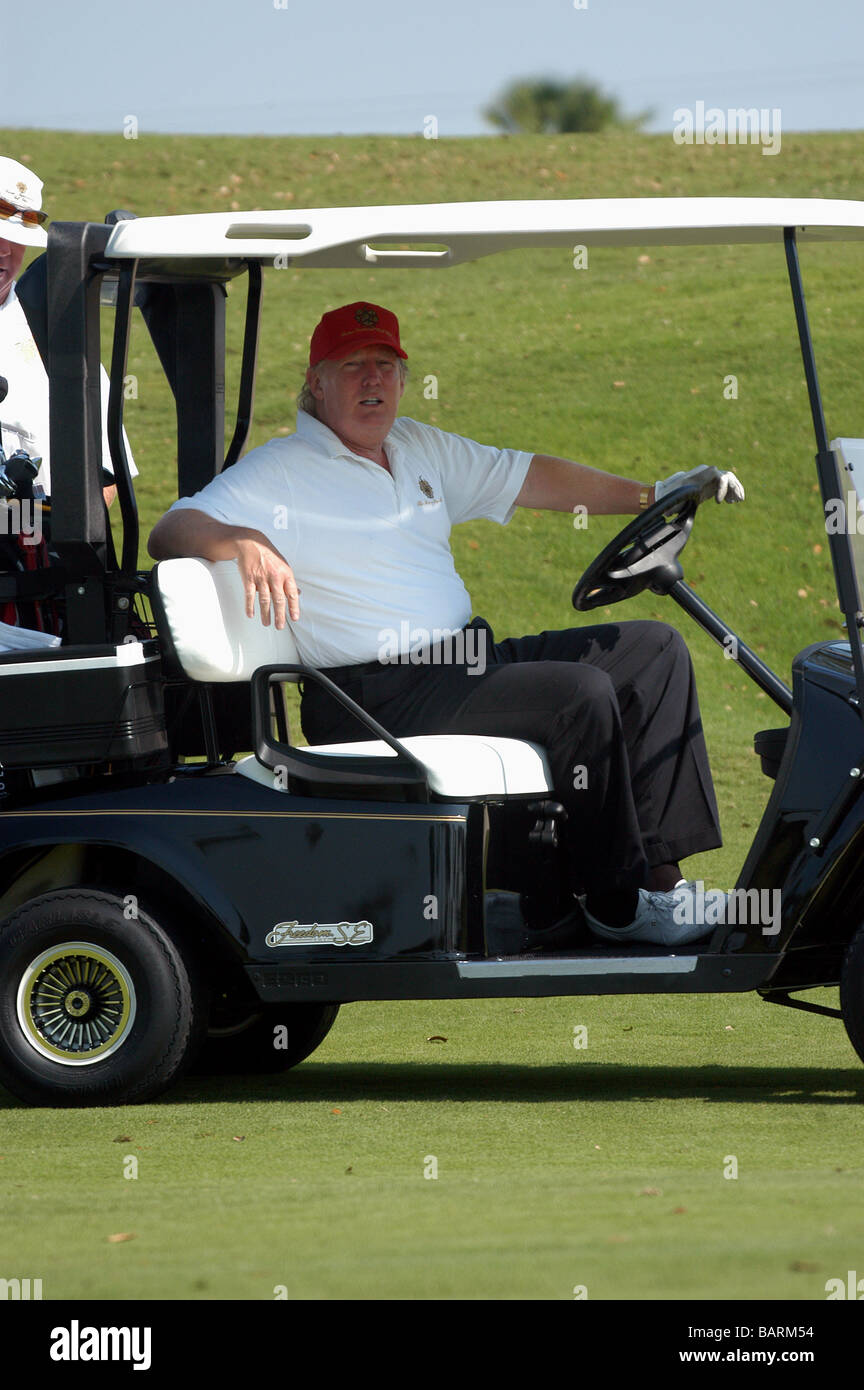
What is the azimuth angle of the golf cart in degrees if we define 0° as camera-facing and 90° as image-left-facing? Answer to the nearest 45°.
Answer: approximately 270°

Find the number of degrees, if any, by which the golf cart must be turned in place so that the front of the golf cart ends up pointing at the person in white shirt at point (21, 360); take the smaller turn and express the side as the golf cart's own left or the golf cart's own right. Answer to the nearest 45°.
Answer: approximately 135° to the golf cart's own left

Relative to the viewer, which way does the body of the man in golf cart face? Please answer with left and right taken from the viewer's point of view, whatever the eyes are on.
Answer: facing the viewer and to the right of the viewer

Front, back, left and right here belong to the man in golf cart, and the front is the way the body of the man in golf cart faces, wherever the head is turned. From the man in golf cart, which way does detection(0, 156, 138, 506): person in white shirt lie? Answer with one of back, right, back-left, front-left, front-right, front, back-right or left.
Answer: back
